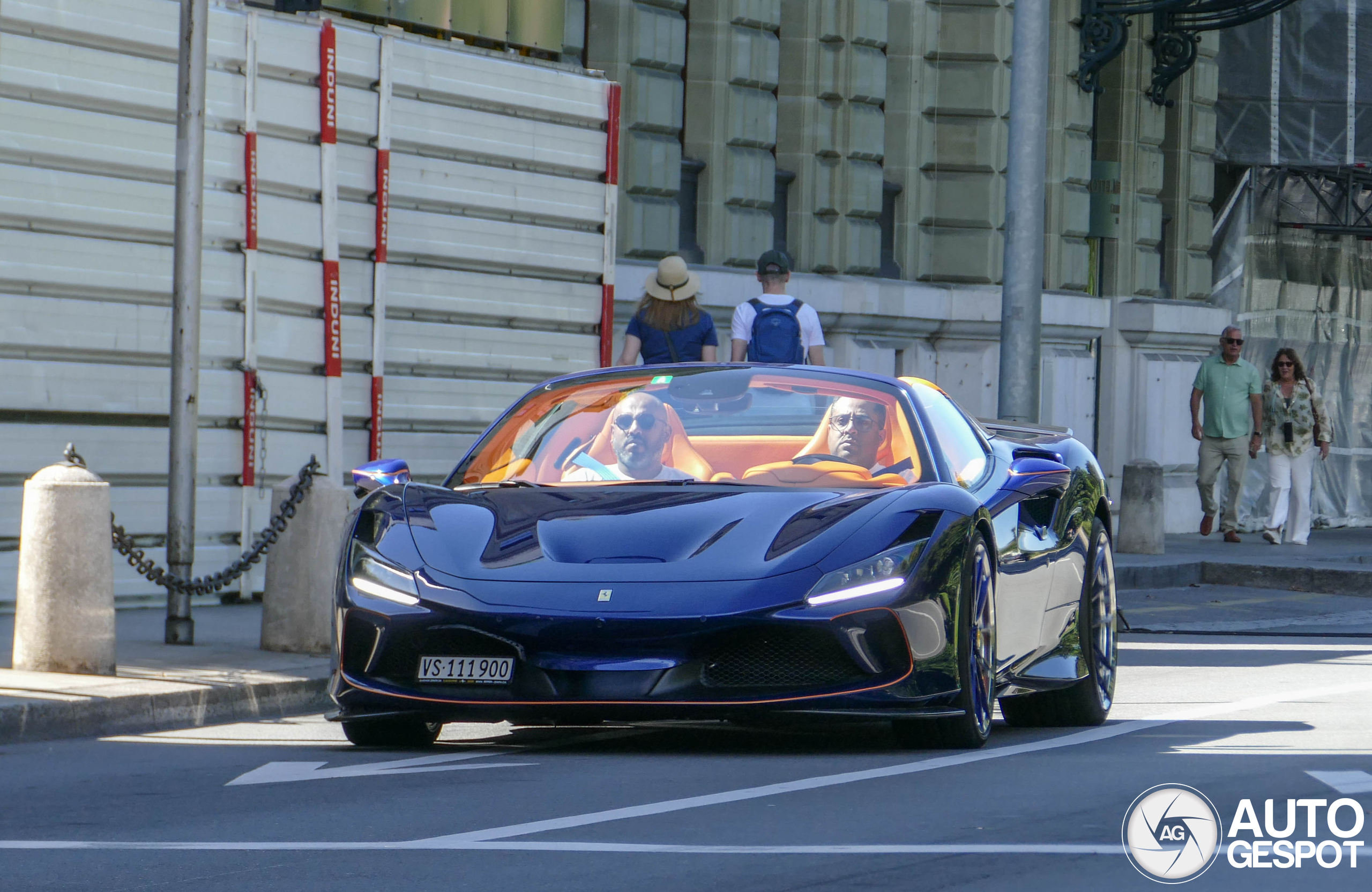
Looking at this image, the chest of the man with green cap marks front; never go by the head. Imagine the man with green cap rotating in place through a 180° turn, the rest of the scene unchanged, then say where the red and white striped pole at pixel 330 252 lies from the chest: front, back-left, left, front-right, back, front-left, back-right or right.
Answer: right

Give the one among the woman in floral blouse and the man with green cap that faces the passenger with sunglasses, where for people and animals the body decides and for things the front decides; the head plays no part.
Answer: the woman in floral blouse

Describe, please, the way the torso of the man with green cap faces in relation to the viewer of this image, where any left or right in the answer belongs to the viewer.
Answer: facing away from the viewer

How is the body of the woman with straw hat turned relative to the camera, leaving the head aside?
away from the camera

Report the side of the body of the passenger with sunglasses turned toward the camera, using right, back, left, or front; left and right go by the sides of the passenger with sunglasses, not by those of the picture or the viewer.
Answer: front

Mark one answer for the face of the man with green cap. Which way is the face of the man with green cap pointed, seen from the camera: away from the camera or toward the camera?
away from the camera

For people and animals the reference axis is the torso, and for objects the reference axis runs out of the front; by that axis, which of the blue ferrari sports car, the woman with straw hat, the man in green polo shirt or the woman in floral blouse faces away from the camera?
the woman with straw hat

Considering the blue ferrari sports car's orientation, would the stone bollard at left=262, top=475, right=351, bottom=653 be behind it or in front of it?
behind

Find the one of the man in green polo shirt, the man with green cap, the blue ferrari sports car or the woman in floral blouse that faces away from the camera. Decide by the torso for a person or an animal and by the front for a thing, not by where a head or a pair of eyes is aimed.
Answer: the man with green cap

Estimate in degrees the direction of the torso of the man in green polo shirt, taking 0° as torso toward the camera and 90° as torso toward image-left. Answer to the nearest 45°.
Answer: approximately 0°

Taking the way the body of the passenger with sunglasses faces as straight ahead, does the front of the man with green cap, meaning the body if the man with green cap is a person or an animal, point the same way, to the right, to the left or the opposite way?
the opposite way

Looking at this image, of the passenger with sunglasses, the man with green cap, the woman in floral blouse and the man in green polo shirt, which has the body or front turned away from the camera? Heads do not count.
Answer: the man with green cap

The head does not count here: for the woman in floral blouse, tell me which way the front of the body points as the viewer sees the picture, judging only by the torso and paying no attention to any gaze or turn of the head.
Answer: toward the camera

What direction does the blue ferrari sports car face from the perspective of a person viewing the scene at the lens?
facing the viewer

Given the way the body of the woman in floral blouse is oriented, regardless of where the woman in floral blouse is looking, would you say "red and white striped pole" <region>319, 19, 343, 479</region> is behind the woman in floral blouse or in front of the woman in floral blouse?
in front

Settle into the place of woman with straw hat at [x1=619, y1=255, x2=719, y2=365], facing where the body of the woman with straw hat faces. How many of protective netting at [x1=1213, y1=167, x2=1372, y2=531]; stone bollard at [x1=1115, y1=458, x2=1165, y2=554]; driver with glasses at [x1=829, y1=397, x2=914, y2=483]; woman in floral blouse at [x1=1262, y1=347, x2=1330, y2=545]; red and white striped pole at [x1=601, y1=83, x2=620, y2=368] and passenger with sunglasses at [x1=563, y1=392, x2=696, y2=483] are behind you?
2

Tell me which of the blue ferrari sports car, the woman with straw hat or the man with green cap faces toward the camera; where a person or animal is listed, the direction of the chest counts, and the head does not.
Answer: the blue ferrari sports car

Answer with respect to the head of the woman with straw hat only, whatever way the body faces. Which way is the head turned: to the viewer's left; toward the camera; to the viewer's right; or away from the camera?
away from the camera

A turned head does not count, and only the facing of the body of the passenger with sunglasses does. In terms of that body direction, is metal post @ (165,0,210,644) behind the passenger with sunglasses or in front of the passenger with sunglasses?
behind
